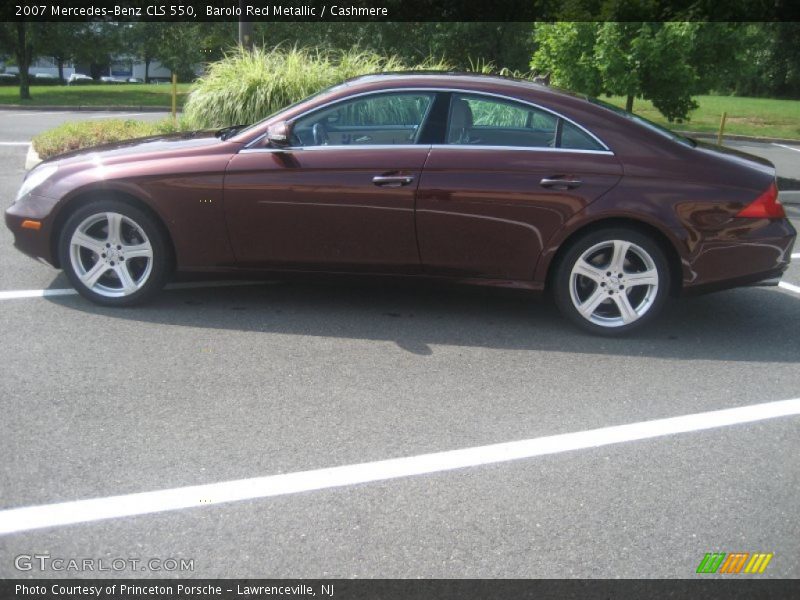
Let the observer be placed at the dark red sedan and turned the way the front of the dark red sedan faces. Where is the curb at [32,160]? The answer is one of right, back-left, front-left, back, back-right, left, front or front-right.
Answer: front-right

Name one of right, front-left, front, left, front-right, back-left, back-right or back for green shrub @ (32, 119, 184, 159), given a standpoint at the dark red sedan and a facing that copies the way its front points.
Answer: front-right

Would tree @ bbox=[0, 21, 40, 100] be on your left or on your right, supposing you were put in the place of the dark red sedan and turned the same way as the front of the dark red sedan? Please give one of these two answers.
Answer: on your right

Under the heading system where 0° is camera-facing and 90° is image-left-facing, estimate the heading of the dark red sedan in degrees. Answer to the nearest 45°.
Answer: approximately 90°

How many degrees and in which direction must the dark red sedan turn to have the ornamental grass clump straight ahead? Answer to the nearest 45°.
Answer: approximately 90° to its right
